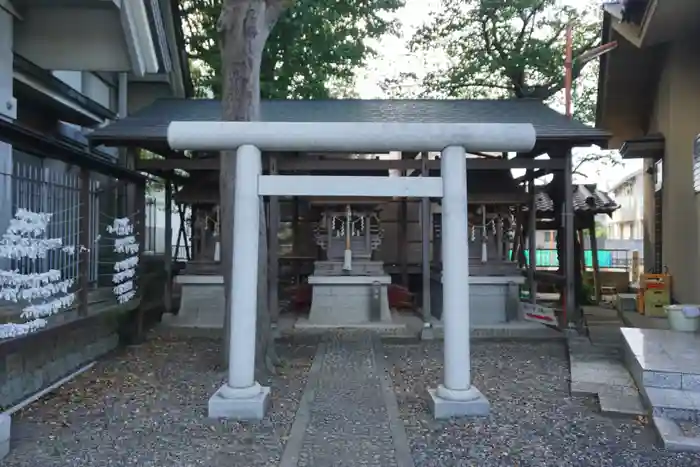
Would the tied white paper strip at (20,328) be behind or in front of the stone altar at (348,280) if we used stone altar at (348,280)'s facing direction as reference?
in front

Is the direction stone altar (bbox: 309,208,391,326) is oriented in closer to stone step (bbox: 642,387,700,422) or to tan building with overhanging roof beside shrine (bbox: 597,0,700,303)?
the stone step

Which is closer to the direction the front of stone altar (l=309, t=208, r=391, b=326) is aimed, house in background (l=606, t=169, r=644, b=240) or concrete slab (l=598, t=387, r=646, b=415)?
the concrete slab

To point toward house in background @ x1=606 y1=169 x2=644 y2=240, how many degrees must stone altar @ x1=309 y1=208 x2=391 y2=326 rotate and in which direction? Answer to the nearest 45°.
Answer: approximately 135° to its left

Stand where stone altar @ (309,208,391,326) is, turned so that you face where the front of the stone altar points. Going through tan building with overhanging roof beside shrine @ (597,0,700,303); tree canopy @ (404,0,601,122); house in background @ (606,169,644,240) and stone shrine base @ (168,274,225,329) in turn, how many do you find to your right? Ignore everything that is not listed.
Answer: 1

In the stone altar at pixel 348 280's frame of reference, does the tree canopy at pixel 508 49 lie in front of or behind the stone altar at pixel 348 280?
behind

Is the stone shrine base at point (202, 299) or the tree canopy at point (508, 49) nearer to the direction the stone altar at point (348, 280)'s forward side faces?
the stone shrine base

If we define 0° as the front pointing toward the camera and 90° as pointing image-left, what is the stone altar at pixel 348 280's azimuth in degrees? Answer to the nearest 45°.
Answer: approximately 0°

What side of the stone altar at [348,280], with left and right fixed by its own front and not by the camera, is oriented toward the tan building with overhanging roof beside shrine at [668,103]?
left

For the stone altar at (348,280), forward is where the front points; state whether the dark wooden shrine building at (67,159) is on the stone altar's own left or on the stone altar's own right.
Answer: on the stone altar's own right

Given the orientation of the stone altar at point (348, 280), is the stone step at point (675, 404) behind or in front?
in front

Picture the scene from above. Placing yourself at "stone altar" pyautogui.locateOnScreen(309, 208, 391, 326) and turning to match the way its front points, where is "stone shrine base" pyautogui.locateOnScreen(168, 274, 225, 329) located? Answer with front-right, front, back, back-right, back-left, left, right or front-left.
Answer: right
